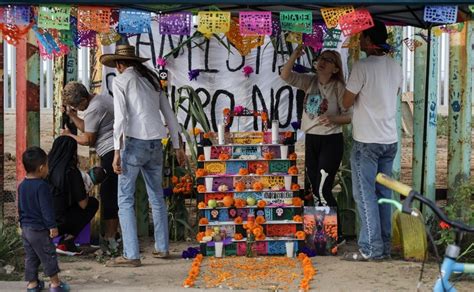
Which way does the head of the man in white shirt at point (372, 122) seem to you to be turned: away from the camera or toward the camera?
away from the camera

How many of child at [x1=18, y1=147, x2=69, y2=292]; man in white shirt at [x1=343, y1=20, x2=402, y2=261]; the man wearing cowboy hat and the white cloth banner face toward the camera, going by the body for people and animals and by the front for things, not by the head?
1

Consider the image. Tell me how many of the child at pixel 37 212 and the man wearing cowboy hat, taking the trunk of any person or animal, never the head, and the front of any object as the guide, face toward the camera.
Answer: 0

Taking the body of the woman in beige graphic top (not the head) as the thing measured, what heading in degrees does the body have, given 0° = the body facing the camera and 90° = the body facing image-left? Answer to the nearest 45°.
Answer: approximately 45°

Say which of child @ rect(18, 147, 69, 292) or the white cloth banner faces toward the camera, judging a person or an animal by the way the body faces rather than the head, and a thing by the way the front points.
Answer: the white cloth banner

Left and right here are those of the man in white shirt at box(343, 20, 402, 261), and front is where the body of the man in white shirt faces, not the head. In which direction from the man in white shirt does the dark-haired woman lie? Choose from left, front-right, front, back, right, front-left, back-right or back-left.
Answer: front-left

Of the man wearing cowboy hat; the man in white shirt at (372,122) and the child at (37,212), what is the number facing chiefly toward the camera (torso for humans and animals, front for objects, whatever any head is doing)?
0

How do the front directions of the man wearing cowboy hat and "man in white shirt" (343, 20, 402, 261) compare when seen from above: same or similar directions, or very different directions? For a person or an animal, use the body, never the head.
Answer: same or similar directions

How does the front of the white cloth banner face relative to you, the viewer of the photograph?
facing the viewer

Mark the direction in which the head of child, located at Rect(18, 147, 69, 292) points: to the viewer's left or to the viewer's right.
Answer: to the viewer's right

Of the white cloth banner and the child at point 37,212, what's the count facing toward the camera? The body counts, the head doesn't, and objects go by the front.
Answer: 1

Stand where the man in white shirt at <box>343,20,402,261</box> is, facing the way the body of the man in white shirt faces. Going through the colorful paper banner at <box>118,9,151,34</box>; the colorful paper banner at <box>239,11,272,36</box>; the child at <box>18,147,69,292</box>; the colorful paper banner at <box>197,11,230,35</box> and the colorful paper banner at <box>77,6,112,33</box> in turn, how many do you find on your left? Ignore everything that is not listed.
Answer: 5

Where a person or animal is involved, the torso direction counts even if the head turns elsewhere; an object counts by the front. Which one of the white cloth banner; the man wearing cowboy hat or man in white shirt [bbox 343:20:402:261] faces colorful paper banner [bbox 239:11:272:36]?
the white cloth banner
